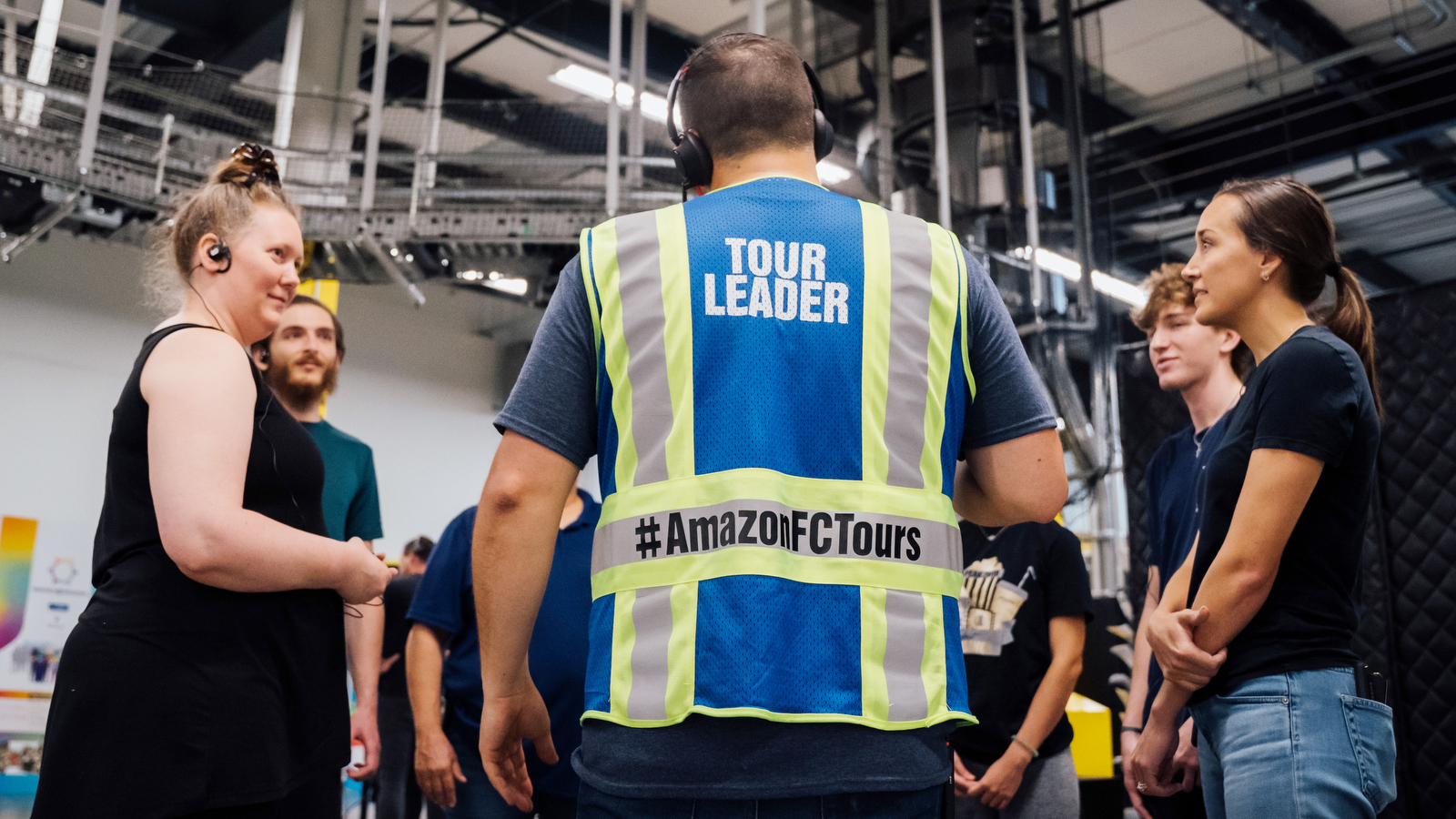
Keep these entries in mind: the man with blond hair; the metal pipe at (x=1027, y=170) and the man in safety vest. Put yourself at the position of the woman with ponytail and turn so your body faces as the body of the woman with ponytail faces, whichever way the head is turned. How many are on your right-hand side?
2

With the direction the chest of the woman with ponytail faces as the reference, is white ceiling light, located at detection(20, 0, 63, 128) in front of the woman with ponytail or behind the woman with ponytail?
in front

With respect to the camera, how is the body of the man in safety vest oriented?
away from the camera

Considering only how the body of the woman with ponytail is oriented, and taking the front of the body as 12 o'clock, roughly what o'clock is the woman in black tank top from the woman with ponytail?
The woman in black tank top is roughly at 11 o'clock from the woman with ponytail.

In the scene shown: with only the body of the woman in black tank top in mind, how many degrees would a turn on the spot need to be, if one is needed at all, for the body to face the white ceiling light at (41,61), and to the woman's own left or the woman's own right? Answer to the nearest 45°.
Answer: approximately 90° to the woman's own left

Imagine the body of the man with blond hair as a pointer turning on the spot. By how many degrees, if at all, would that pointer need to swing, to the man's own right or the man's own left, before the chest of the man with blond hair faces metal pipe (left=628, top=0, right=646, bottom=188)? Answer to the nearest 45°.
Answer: approximately 90° to the man's own right

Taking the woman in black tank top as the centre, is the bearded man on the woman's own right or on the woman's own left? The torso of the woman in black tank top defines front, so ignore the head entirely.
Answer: on the woman's own left

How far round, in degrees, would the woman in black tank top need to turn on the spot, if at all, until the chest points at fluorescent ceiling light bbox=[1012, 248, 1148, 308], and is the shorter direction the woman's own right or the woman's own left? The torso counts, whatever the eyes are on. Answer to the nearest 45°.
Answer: approximately 45° to the woman's own left

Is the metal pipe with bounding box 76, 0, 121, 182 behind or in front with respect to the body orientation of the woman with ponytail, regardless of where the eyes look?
in front

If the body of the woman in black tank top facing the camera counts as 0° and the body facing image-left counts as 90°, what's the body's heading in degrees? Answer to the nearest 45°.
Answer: approximately 270°

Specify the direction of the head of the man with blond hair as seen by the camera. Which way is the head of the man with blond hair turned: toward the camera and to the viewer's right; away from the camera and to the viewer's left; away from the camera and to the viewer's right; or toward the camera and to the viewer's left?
toward the camera and to the viewer's left

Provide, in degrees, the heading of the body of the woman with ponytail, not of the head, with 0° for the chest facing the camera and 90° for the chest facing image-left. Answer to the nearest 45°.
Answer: approximately 90°

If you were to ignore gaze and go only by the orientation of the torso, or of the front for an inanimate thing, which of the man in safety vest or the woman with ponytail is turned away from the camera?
the man in safety vest
